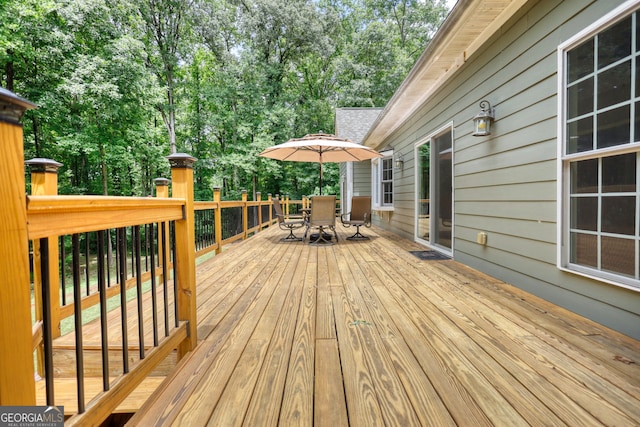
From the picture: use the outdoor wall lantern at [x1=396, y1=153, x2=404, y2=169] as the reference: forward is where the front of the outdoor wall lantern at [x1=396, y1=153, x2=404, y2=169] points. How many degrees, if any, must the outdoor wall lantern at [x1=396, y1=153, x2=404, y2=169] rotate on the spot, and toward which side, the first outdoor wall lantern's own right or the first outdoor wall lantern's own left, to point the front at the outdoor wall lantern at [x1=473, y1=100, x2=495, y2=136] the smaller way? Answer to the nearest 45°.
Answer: approximately 90° to the first outdoor wall lantern's own left

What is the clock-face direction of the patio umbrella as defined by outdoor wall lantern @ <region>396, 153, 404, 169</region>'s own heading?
The patio umbrella is roughly at 11 o'clock from the outdoor wall lantern.

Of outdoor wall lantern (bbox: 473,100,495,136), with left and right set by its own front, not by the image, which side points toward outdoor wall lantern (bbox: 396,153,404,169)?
right

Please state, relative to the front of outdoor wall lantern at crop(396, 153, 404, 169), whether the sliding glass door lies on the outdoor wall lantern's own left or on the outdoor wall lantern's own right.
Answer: on the outdoor wall lantern's own left

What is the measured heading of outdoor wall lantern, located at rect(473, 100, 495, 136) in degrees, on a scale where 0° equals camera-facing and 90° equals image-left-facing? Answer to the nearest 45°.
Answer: approximately 45°

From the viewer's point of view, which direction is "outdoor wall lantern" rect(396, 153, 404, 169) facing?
to the viewer's left

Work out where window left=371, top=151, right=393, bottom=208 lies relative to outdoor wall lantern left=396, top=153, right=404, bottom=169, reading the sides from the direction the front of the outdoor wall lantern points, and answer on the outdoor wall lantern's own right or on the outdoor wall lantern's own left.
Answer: on the outdoor wall lantern's own right

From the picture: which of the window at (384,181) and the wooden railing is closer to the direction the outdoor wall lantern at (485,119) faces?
the wooden railing
